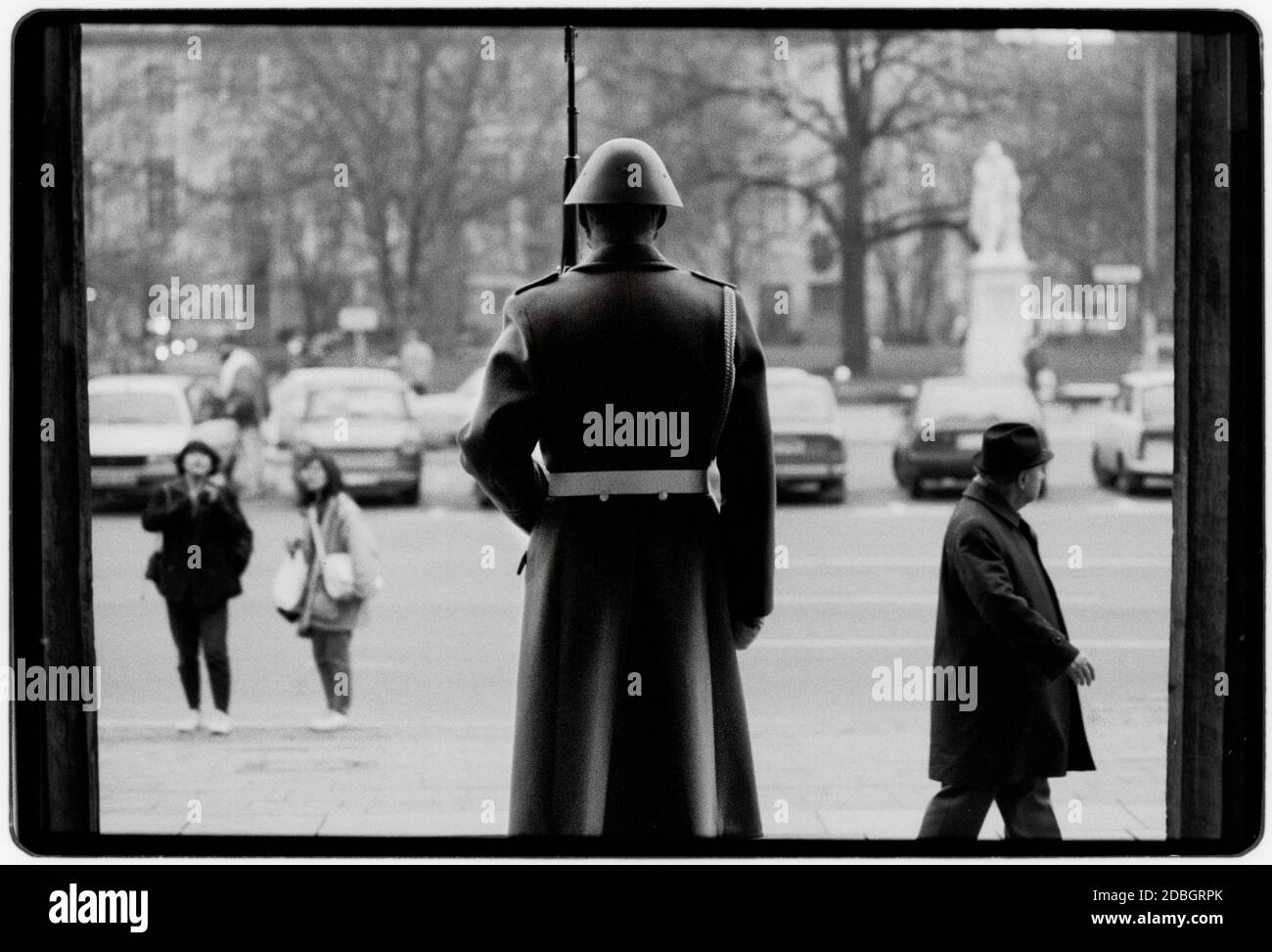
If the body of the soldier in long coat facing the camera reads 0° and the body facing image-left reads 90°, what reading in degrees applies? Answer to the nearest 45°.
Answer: approximately 180°

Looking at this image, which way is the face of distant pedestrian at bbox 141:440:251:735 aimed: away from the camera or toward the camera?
toward the camera

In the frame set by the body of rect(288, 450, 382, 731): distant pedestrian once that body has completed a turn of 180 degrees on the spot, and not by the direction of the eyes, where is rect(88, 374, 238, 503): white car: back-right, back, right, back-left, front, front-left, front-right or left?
front-left

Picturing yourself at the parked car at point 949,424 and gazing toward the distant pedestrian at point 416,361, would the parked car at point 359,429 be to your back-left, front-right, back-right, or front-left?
front-left

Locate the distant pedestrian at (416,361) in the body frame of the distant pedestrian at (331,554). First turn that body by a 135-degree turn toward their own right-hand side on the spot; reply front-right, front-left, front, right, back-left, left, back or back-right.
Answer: front

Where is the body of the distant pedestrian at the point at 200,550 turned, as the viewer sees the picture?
toward the camera

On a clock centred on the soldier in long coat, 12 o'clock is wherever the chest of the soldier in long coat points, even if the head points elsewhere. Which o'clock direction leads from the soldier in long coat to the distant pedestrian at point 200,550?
The distant pedestrian is roughly at 11 o'clock from the soldier in long coat.

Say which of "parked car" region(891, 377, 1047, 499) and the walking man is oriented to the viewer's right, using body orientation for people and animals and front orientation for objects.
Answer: the walking man

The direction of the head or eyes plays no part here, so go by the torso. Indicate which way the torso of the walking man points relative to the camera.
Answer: to the viewer's right

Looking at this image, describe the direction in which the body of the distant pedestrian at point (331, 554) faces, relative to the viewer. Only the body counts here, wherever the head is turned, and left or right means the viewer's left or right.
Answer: facing the viewer and to the left of the viewer

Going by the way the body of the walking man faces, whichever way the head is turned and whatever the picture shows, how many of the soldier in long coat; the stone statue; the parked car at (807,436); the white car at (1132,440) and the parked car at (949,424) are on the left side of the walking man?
4

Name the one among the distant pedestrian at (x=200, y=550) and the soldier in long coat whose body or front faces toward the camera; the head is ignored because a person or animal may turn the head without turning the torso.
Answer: the distant pedestrian

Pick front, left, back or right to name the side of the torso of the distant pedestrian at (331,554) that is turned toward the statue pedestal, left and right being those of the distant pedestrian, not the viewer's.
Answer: back
